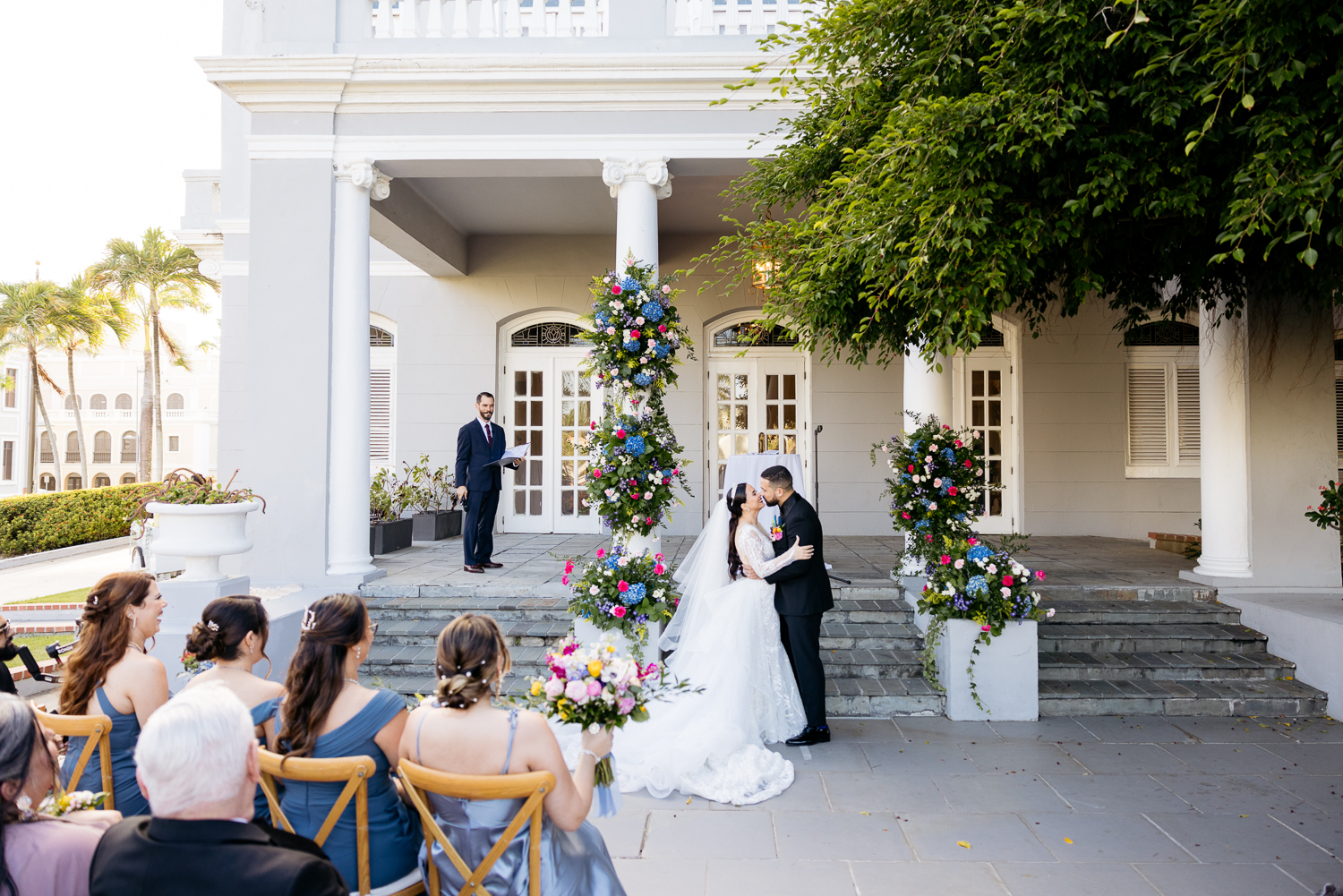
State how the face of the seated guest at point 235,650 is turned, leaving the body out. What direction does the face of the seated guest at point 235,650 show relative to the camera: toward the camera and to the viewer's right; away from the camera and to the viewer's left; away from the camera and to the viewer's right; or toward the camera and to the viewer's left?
away from the camera and to the viewer's right

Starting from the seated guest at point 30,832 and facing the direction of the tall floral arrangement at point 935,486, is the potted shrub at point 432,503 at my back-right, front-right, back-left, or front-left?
front-left

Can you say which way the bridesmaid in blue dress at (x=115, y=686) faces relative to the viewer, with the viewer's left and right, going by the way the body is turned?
facing away from the viewer and to the right of the viewer

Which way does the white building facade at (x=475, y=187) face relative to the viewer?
toward the camera

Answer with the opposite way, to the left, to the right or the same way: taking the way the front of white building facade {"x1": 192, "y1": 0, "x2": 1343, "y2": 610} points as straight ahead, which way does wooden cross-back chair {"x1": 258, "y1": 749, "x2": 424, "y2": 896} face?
the opposite way

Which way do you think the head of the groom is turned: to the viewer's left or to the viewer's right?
to the viewer's left

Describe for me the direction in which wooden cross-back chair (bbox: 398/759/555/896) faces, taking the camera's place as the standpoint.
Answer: facing away from the viewer and to the right of the viewer

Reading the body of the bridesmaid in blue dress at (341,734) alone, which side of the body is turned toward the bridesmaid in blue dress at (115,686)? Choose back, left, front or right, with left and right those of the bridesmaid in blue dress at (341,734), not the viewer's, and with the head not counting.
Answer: left

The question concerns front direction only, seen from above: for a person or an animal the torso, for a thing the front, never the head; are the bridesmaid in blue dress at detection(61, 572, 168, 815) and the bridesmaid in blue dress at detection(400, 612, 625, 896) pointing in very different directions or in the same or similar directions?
same or similar directions

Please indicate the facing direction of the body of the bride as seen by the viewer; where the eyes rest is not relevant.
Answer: to the viewer's right

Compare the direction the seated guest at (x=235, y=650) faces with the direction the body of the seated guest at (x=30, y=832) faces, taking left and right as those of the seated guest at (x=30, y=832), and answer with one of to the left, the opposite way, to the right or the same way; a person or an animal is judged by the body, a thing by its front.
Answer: the same way

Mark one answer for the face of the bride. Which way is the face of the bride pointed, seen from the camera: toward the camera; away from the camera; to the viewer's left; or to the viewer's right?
to the viewer's right

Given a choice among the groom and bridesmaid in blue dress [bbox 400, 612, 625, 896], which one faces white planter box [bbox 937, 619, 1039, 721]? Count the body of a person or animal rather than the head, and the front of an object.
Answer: the bridesmaid in blue dress

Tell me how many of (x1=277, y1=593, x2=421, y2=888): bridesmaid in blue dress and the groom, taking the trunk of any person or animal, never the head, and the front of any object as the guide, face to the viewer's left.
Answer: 1

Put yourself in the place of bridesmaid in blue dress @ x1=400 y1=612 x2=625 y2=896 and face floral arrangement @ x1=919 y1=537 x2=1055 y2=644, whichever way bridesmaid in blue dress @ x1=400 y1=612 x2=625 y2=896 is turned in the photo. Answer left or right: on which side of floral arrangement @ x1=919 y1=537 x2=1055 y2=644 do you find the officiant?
left

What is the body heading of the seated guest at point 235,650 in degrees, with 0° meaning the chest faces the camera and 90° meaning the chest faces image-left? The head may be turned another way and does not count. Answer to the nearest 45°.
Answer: approximately 225°

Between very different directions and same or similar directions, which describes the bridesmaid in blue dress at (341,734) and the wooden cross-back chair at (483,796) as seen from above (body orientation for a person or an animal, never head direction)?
same or similar directions

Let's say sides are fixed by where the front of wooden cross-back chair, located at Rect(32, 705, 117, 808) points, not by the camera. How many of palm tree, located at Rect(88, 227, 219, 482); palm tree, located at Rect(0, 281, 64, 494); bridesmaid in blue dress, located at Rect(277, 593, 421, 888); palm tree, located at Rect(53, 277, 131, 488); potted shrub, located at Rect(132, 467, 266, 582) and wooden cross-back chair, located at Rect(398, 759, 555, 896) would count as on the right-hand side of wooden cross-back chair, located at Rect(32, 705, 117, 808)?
2

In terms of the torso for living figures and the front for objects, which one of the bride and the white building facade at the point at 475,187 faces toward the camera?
the white building facade

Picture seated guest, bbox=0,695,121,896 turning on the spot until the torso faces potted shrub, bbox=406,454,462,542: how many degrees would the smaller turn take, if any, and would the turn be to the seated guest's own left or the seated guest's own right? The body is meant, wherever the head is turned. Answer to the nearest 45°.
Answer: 0° — they already face it

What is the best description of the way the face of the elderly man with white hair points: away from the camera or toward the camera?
away from the camera

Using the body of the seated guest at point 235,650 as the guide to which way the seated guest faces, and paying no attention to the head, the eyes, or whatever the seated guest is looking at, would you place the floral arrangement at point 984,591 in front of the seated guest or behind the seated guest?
in front
